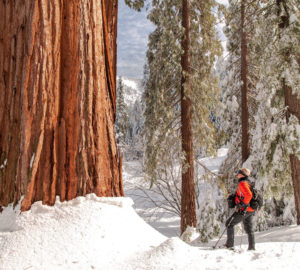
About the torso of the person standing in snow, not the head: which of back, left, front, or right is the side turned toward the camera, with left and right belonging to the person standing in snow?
left

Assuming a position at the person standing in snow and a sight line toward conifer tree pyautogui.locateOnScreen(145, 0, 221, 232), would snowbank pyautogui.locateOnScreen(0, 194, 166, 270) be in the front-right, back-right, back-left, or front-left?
back-left

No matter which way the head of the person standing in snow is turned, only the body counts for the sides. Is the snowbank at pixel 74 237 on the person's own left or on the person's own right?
on the person's own left

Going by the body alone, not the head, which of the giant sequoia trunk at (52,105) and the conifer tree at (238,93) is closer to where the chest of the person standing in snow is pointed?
the giant sequoia trunk

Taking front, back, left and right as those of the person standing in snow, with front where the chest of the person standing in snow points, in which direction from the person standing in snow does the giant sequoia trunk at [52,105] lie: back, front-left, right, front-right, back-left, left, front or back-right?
front-left

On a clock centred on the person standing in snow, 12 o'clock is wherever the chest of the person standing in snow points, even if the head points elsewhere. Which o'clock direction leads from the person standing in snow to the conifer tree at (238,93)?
The conifer tree is roughly at 3 o'clock from the person standing in snow.

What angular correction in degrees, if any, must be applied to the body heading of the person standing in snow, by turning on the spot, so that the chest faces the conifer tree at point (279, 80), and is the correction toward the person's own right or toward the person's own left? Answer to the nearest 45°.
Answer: approximately 90° to the person's own right
